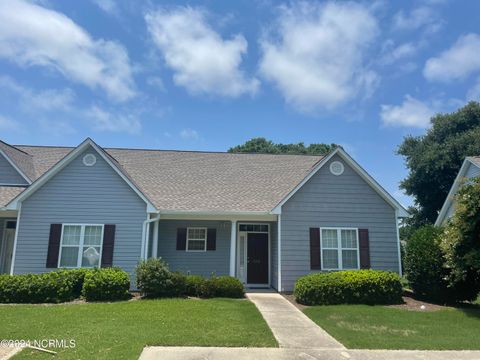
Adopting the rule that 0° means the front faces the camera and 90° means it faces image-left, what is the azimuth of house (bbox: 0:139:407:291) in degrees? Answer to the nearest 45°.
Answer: approximately 0°

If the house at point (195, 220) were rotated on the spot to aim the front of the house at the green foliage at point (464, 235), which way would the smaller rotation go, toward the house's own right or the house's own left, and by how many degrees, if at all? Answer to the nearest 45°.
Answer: approximately 45° to the house's own left

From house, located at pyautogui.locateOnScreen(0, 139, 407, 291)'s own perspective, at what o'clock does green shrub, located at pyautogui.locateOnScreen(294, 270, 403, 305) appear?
The green shrub is roughly at 10 o'clock from the house.

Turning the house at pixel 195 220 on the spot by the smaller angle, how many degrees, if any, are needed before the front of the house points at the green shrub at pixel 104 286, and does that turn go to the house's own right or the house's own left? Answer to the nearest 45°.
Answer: approximately 45° to the house's own right

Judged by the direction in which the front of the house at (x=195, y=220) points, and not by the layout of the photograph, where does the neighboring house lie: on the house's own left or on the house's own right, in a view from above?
on the house's own left
